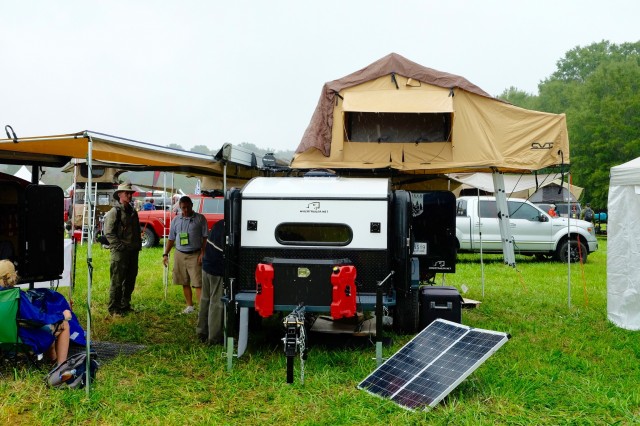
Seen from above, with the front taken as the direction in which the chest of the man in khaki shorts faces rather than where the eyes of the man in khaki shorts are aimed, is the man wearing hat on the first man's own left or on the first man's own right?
on the first man's own right

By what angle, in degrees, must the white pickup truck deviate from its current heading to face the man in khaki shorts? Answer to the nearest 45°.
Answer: approximately 135° to its right

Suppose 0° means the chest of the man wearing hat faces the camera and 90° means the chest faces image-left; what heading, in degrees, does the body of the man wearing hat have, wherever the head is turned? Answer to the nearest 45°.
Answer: approximately 315°

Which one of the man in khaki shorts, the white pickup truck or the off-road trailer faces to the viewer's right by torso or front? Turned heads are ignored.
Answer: the white pickup truck

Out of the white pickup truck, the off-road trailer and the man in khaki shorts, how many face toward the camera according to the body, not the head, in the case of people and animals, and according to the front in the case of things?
2
